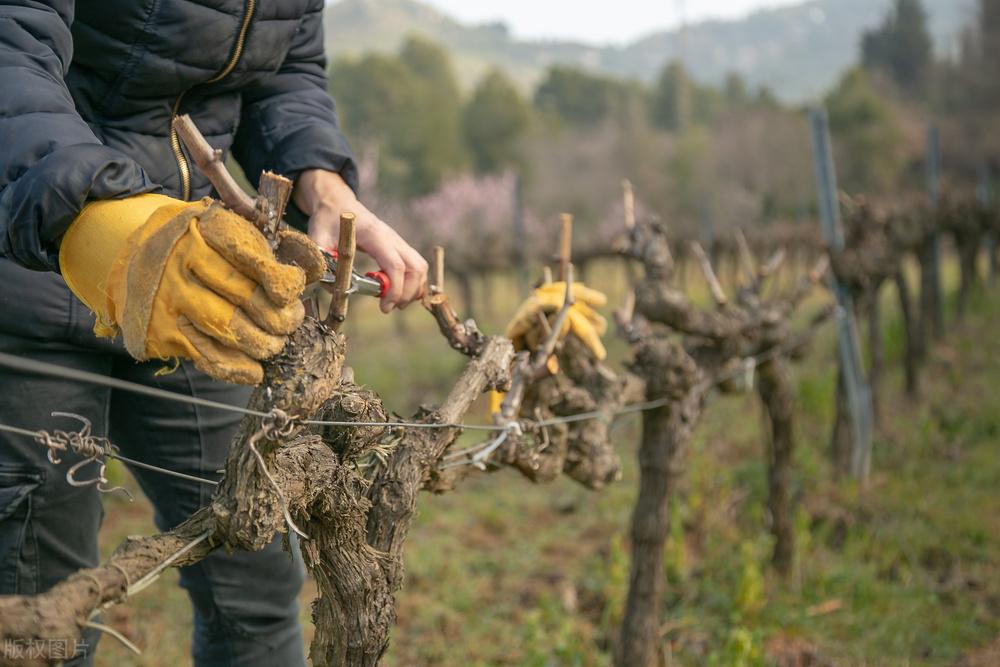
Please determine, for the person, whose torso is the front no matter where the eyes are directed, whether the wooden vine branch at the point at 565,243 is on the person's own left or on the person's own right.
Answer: on the person's own left

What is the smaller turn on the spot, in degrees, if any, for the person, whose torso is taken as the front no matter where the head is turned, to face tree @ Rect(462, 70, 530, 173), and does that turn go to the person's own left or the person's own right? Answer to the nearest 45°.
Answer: approximately 135° to the person's own left

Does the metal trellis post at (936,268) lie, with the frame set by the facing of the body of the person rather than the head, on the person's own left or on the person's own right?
on the person's own left

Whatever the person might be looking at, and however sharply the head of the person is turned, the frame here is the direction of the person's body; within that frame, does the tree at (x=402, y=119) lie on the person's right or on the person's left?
on the person's left

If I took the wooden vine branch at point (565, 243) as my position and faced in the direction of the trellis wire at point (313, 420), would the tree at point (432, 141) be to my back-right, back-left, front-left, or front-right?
back-right

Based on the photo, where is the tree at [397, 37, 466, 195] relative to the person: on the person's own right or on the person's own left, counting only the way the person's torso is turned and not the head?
on the person's own left

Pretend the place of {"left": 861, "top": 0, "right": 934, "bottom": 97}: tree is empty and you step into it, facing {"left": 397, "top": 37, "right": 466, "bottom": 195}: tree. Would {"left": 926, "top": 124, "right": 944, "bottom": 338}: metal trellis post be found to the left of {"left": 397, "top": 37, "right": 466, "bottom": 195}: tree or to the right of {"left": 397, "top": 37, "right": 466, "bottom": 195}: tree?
left

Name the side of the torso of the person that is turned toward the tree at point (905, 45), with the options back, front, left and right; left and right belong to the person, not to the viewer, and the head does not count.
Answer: left

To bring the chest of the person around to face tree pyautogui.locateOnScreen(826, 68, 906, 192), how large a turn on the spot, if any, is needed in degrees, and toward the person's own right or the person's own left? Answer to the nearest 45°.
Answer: approximately 90° to the person's own left

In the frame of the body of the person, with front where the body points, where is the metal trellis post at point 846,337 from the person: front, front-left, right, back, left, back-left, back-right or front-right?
left
